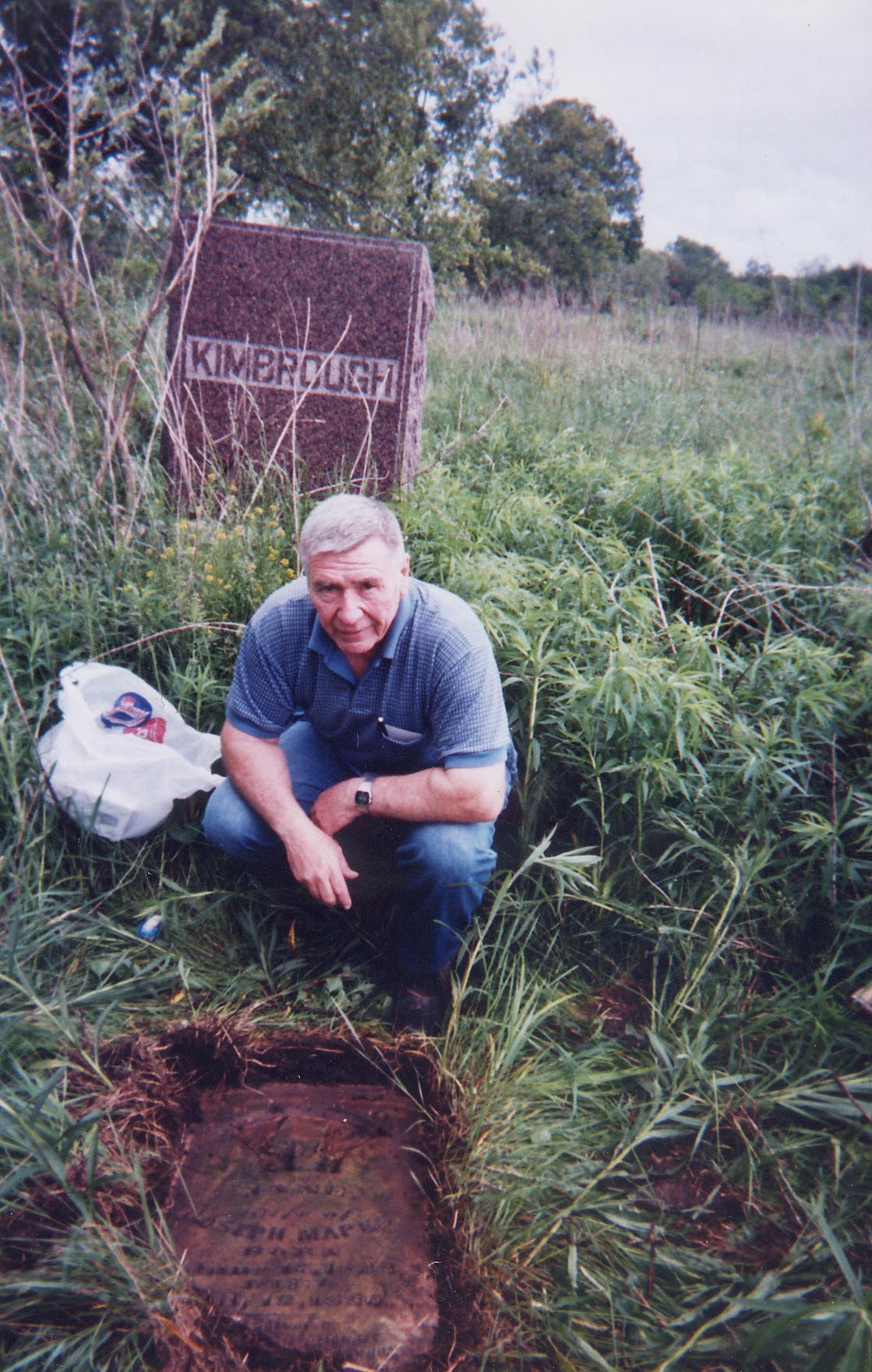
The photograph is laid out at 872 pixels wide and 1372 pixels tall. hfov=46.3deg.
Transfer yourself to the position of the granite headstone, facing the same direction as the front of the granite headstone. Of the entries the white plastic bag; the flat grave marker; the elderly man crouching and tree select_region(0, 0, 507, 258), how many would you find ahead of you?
3

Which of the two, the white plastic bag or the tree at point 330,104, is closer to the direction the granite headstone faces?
the white plastic bag

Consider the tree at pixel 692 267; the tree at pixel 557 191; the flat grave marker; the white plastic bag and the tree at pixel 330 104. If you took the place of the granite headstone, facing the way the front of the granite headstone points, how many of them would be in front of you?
2

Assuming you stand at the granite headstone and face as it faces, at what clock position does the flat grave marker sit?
The flat grave marker is roughly at 12 o'clock from the granite headstone.

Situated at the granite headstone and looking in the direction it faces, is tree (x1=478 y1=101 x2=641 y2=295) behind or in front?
behind

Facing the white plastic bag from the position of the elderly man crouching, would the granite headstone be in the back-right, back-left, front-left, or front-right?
front-right

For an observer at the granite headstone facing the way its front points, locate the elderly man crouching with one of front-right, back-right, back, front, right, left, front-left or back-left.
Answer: front

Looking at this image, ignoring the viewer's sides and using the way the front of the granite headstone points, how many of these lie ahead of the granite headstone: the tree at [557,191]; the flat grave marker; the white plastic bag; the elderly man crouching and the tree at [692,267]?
3

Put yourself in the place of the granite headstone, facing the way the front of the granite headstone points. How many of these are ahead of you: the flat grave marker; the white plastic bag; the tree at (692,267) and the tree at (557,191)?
2

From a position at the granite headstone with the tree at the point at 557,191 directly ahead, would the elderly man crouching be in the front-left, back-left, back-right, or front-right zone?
back-right

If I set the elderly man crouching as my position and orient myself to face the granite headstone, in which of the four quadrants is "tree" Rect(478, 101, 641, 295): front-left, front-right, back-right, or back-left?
front-right

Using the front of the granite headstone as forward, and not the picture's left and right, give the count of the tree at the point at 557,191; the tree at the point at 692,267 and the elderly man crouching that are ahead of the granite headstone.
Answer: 1

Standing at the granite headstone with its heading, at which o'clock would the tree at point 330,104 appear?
The tree is roughly at 6 o'clock from the granite headstone.

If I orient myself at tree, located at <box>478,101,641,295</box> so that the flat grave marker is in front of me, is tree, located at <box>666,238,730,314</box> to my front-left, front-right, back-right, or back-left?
back-left

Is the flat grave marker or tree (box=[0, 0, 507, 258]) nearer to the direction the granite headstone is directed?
the flat grave marker

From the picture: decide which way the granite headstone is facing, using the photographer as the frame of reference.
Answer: facing the viewer
